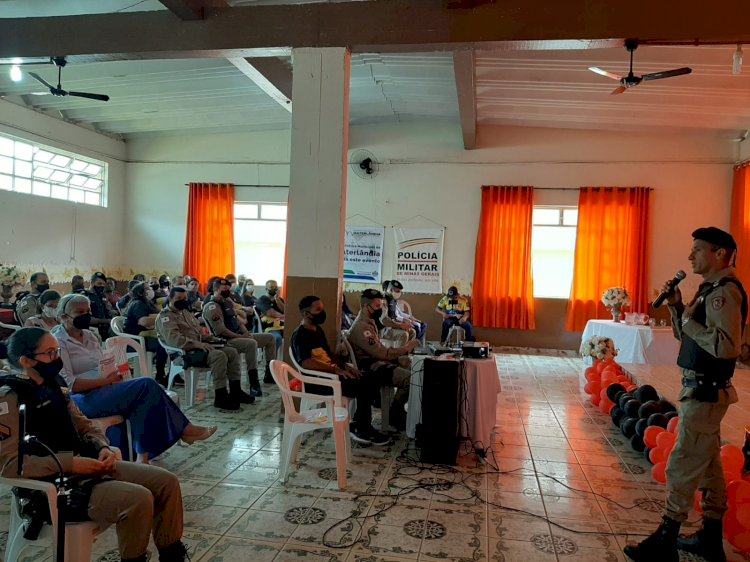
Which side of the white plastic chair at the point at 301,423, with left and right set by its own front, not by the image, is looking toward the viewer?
right

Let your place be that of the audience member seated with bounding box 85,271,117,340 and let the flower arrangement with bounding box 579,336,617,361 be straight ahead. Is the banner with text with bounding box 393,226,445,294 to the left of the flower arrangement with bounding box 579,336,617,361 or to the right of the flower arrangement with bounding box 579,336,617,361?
left

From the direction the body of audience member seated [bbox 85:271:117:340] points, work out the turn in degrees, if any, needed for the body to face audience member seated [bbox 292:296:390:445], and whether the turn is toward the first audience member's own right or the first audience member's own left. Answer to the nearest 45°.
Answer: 0° — they already face them

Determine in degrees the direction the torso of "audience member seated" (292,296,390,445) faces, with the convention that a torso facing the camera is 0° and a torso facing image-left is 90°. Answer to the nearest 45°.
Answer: approximately 270°

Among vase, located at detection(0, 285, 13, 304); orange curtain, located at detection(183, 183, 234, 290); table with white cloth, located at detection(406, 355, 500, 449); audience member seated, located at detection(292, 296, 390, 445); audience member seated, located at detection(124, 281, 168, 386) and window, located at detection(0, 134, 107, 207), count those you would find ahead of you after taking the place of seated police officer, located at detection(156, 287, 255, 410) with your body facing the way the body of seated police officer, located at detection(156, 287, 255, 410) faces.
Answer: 2

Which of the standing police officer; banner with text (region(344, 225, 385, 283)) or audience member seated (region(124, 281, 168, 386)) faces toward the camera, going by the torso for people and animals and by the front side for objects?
the banner with text

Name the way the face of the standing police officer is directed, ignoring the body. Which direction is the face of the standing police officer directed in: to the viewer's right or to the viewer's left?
to the viewer's left

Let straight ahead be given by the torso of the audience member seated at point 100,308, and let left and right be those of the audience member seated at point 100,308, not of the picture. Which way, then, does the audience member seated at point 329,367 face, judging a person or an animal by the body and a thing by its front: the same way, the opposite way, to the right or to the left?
the same way

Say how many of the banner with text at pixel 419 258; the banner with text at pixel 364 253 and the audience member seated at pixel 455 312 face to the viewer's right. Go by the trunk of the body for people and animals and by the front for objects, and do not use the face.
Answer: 0

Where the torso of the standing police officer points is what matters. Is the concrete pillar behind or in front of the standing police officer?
in front

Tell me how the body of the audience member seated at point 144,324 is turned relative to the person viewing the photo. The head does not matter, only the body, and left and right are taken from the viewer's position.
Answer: facing to the right of the viewer

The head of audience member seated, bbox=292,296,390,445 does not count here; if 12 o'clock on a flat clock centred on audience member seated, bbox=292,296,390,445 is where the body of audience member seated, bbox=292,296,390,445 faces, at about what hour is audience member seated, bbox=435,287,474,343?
audience member seated, bbox=435,287,474,343 is roughly at 10 o'clock from audience member seated, bbox=292,296,390,445.

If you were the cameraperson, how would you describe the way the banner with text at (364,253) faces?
facing the viewer

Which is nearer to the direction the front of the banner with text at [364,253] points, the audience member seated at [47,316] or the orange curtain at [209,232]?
the audience member seated

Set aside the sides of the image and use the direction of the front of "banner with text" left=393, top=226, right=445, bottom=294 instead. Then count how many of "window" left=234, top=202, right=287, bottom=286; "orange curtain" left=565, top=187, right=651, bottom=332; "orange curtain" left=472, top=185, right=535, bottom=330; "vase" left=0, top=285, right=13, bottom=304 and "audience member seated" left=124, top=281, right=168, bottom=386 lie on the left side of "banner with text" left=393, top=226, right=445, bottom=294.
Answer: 2

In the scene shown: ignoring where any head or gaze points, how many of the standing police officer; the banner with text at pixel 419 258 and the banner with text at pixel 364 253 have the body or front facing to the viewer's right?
0

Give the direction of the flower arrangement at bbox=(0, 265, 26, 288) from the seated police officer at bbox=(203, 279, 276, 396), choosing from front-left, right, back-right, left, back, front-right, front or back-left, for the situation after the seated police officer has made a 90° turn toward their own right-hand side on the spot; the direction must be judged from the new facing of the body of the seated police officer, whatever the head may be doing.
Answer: right
